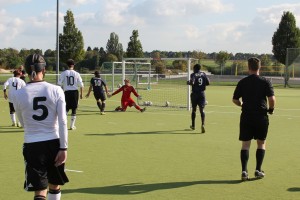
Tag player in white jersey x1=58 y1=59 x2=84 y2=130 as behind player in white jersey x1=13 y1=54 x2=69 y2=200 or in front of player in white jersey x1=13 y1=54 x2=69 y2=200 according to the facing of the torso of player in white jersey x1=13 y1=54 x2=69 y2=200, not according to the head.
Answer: in front

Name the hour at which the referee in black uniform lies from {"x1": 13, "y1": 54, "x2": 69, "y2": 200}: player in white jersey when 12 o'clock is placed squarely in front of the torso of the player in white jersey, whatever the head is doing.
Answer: The referee in black uniform is roughly at 2 o'clock from the player in white jersey.

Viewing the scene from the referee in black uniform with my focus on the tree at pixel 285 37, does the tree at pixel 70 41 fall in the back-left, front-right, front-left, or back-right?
front-left

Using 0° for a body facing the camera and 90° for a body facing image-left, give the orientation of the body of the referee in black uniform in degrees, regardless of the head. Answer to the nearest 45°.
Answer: approximately 180°

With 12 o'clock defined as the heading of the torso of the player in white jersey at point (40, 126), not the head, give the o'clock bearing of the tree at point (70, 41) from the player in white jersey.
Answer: The tree is roughly at 12 o'clock from the player in white jersey.

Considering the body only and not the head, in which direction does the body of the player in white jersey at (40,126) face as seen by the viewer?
away from the camera
